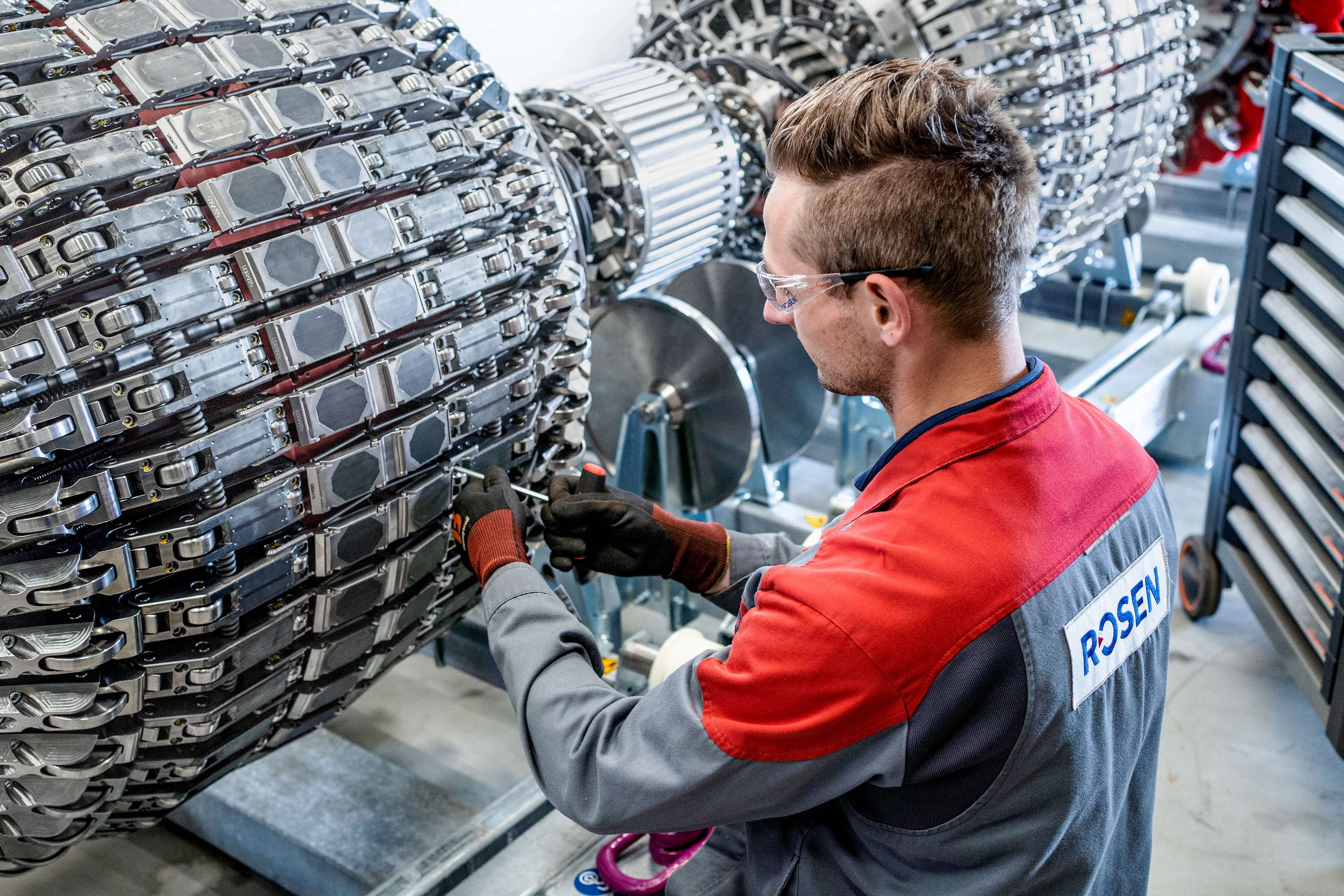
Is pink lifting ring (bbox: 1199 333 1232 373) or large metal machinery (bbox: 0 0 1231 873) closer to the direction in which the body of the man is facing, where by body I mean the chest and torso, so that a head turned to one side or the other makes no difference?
the large metal machinery

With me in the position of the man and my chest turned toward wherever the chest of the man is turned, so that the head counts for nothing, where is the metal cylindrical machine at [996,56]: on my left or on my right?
on my right

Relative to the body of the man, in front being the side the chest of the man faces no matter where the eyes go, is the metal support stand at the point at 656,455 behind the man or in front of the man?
in front

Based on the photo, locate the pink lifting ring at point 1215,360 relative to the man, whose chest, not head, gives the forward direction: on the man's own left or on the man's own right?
on the man's own right

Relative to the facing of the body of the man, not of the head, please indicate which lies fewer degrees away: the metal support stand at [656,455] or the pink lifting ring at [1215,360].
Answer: the metal support stand

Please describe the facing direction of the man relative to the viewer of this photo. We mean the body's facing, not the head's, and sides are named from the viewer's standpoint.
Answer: facing away from the viewer and to the left of the viewer
